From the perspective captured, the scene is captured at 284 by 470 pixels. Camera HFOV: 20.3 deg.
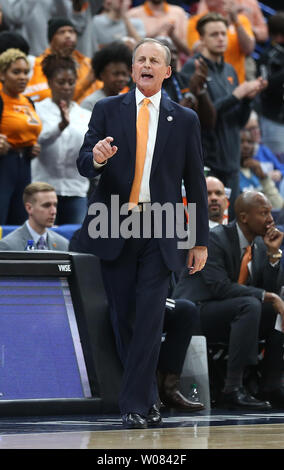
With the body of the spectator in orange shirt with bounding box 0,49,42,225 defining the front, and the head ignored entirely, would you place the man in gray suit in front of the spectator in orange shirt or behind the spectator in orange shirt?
in front

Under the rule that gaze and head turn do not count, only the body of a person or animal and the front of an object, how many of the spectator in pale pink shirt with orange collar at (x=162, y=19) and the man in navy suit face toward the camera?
2

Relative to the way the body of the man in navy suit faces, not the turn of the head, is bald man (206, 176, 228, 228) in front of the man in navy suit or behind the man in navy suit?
behind

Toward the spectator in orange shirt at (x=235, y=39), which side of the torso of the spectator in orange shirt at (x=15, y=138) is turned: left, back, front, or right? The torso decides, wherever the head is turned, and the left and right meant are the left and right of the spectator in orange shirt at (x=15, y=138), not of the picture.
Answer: left

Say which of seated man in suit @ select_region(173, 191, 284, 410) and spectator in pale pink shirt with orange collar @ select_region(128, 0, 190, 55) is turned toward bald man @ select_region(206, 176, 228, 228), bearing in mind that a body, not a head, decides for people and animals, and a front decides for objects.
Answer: the spectator in pale pink shirt with orange collar

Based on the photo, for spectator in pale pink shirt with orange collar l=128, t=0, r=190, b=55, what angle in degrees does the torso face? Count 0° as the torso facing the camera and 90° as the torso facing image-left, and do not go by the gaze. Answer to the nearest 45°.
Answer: approximately 0°

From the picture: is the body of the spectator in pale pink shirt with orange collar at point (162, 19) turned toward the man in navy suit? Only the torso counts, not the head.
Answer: yes

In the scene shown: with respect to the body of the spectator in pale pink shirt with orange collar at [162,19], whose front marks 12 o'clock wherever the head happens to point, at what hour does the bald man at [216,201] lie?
The bald man is roughly at 12 o'clock from the spectator in pale pink shirt with orange collar.
